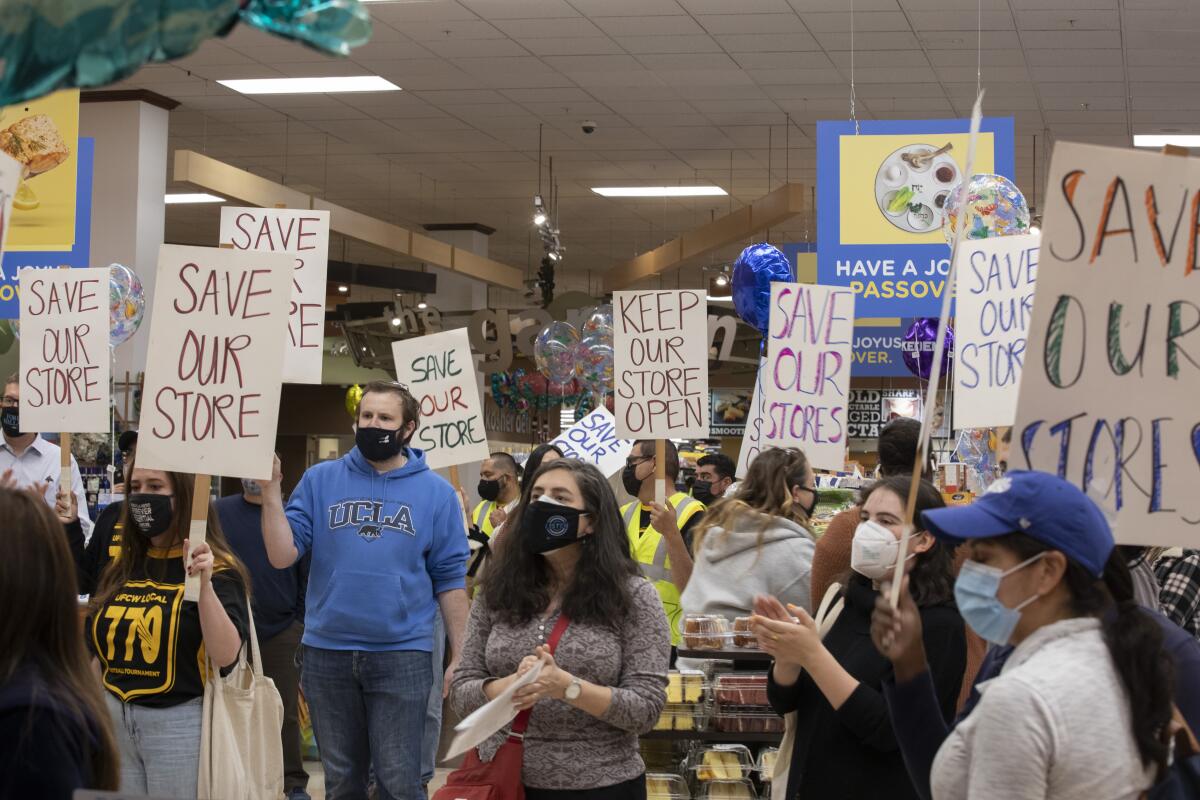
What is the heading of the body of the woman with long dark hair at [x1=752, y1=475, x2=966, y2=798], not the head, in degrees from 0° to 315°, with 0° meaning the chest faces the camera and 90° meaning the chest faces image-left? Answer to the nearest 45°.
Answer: approximately 45°

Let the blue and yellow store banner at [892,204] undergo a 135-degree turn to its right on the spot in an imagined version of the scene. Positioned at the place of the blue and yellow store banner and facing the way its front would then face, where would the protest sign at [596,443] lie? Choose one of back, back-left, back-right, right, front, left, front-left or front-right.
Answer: left

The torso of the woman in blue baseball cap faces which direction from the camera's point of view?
to the viewer's left

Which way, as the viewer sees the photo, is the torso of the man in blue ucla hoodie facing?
toward the camera

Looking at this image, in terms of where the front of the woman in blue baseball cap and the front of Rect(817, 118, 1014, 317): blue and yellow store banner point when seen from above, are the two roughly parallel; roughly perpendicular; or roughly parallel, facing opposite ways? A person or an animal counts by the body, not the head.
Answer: roughly perpendicular

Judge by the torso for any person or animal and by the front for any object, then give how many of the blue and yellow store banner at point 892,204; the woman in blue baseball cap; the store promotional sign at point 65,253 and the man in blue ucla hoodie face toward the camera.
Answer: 3

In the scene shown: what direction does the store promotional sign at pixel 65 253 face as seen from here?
toward the camera

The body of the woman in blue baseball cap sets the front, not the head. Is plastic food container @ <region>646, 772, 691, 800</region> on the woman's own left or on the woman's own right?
on the woman's own right

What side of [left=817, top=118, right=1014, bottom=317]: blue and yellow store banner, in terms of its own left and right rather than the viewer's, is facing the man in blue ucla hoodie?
front

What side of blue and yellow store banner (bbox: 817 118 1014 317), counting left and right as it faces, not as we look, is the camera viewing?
front

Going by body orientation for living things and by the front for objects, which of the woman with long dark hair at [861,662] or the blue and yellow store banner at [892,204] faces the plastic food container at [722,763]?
the blue and yellow store banner

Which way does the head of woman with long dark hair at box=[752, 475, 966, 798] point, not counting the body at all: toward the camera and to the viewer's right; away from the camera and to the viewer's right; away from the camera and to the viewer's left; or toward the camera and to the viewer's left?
toward the camera and to the viewer's left

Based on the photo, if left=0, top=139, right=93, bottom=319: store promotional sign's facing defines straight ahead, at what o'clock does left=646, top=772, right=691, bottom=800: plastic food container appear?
The plastic food container is roughly at 11 o'clock from the store promotional sign.

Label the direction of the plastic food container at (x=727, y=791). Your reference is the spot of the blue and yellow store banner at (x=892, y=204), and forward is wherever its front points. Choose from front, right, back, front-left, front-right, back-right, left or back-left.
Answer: front

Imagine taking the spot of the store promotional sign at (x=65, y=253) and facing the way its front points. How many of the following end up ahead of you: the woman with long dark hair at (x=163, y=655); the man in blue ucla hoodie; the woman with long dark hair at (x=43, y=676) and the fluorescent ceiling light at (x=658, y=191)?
3

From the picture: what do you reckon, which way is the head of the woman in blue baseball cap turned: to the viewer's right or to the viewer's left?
to the viewer's left

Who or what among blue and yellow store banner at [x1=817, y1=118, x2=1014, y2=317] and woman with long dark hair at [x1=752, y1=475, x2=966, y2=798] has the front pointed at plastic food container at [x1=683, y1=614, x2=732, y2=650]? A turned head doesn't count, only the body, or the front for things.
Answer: the blue and yellow store banner
